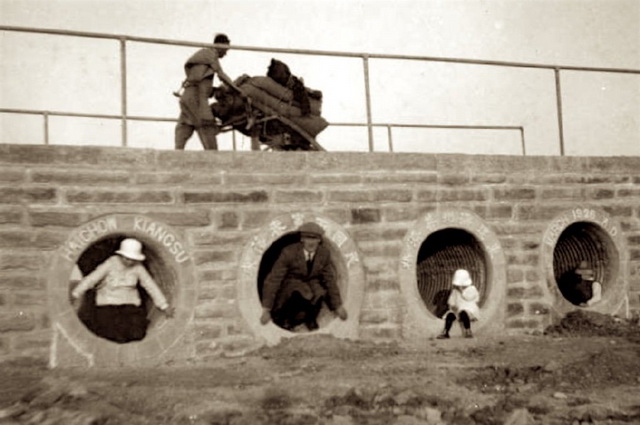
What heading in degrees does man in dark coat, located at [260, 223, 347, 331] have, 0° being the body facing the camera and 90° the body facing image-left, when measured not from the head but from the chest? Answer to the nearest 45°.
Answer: approximately 0°

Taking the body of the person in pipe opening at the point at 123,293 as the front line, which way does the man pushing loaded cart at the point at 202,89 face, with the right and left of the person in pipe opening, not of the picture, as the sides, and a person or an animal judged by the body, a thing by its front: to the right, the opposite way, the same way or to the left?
to the left

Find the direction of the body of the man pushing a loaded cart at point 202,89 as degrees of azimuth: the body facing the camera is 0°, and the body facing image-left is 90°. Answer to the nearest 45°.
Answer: approximately 270°

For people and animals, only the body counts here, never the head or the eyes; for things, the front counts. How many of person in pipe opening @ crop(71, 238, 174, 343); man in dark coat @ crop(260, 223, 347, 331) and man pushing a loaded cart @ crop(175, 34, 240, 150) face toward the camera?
2

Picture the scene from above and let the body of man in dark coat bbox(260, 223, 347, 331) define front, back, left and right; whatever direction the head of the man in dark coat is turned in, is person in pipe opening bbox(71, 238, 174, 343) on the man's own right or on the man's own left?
on the man's own right

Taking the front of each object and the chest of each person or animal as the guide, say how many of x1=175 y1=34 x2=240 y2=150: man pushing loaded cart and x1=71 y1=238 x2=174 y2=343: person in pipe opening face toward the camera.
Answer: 1
